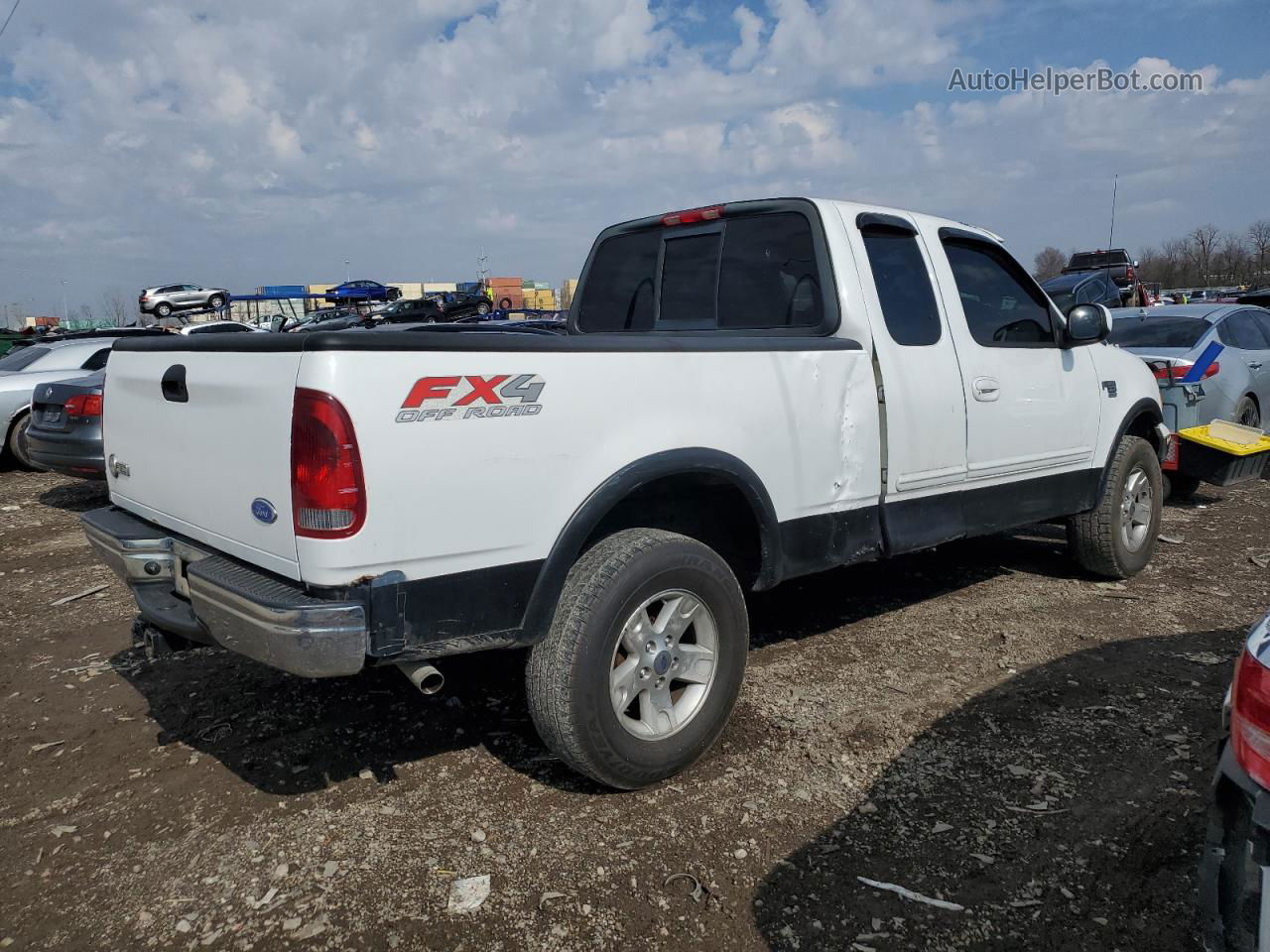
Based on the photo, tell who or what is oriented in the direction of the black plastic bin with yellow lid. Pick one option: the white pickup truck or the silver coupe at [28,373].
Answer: the white pickup truck

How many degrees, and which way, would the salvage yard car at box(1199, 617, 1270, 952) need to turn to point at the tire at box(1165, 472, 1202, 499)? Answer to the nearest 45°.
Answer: approximately 45° to its left

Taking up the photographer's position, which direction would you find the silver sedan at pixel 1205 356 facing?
facing away from the viewer and to the right of the viewer

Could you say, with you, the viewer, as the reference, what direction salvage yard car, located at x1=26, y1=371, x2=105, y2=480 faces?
facing away from the viewer and to the right of the viewer

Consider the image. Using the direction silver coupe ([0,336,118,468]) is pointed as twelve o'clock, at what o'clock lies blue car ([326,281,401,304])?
The blue car is roughly at 11 o'clock from the silver coupe.

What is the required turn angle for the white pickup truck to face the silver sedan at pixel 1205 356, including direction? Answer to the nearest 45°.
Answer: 0° — it already faces it

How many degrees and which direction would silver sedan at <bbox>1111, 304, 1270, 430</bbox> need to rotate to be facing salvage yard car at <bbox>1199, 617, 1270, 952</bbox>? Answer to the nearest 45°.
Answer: approximately 135° to its right

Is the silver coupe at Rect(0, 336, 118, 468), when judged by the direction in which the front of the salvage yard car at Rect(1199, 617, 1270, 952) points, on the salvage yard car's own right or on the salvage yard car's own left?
on the salvage yard car's own left

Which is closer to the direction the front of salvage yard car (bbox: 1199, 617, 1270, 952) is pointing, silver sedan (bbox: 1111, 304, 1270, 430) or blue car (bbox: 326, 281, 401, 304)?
the silver sedan

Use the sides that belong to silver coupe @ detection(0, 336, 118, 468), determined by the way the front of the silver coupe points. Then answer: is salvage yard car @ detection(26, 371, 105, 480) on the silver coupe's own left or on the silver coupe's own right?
on the silver coupe's own right

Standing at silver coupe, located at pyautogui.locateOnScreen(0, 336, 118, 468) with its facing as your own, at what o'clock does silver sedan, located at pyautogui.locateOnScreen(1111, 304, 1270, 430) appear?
silver sedan, located at pyautogui.locateOnScreen(1111, 304, 1270, 430) is roughly at 3 o'clock from silver coupe, located at pyautogui.locateOnScreen(0, 336, 118, 468).
